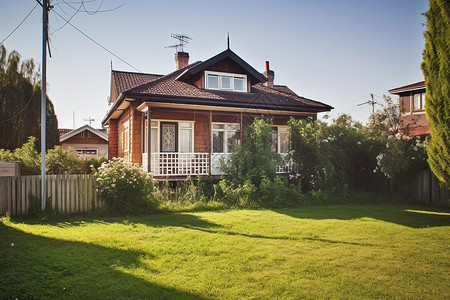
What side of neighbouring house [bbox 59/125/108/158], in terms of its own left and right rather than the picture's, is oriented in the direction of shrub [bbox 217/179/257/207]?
front

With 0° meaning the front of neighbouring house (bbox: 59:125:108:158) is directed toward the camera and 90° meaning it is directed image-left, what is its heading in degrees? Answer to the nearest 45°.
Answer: approximately 0°

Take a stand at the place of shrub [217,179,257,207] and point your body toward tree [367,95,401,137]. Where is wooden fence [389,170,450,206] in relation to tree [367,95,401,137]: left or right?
right

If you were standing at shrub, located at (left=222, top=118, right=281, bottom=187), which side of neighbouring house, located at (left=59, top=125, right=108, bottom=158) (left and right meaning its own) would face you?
front

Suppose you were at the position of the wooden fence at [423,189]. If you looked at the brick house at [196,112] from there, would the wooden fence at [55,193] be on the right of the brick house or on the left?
left

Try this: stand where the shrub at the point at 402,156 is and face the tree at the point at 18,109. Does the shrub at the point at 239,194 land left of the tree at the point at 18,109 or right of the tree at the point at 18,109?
left

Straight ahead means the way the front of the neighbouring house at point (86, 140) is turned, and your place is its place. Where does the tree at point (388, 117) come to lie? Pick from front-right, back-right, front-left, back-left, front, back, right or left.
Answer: front-left

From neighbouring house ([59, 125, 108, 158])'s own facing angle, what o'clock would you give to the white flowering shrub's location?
The white flowering shrub is roughly at 12 o'clock from the neighbouring house.

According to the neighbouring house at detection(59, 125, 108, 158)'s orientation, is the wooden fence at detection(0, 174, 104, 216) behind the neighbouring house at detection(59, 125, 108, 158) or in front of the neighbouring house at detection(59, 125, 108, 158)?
in front
